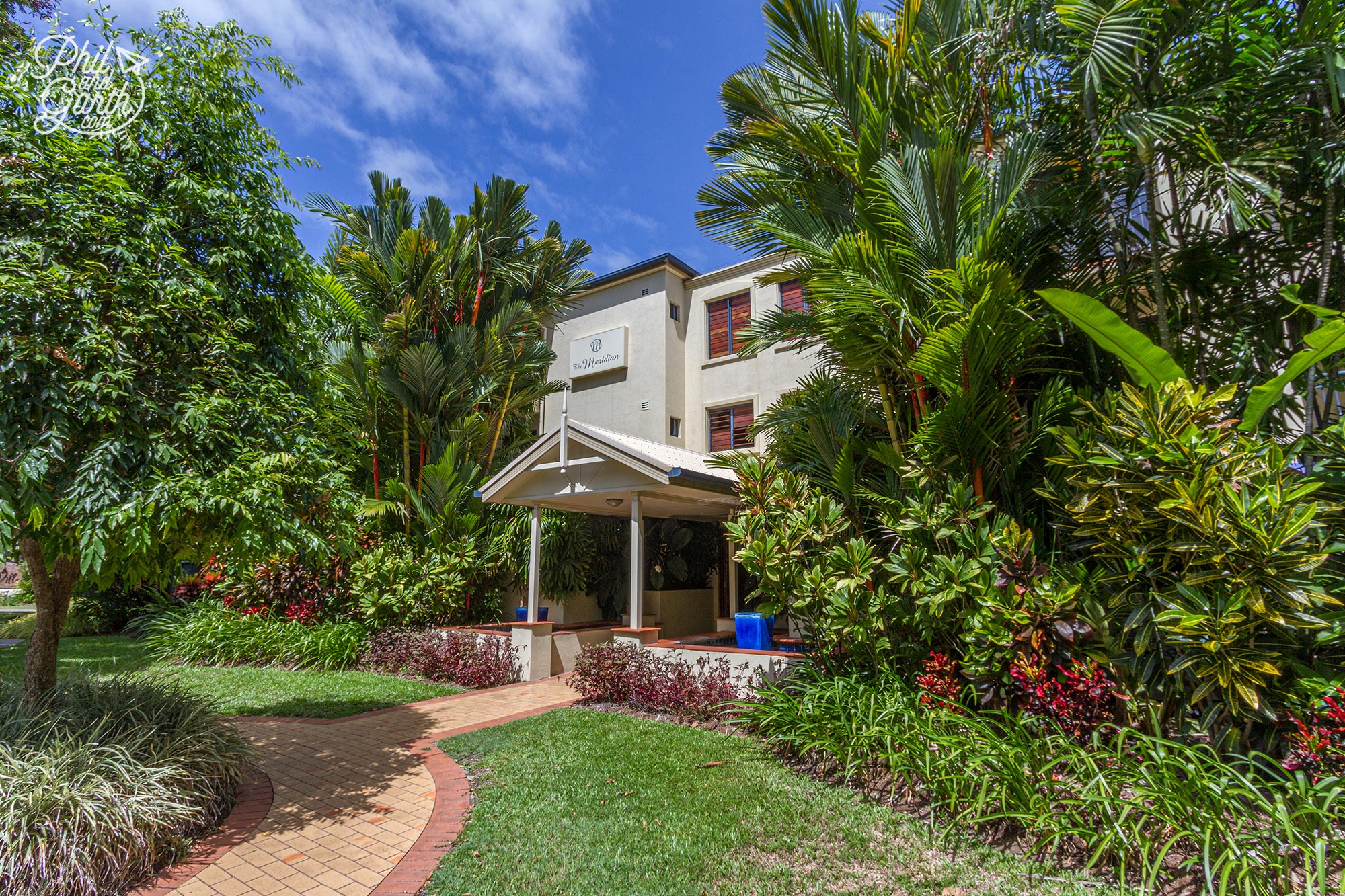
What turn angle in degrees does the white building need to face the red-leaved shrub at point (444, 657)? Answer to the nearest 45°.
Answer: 0° — it already faces it

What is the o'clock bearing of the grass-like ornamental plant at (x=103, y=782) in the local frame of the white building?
The grass-like ornamental plant is roughly at 11 o'clock from the white building.

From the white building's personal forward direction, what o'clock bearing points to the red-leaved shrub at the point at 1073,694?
The red-leaved shrub is roughly at 10 o'clock from the white building.

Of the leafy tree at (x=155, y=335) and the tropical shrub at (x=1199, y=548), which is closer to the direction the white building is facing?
the leafy tree

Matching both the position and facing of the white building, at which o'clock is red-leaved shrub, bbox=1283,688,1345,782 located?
The red-leaved shrub is roughly at 10 o'clock from the white building.

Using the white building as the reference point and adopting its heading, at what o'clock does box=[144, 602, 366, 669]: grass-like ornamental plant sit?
The grass-like ornamental plant is roughly at 1 o'clock from the white building.

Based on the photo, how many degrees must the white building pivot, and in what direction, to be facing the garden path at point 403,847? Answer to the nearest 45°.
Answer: approximately 45° to its left

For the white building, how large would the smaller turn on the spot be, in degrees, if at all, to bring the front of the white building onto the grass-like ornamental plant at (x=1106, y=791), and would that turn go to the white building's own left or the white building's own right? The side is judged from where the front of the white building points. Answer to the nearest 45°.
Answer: approximately 45° to the white building's own left

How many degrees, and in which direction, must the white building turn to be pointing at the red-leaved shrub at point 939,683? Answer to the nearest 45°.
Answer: approximately 45° to its left

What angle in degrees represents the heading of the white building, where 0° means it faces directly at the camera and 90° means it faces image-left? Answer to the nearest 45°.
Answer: approximately 45°
